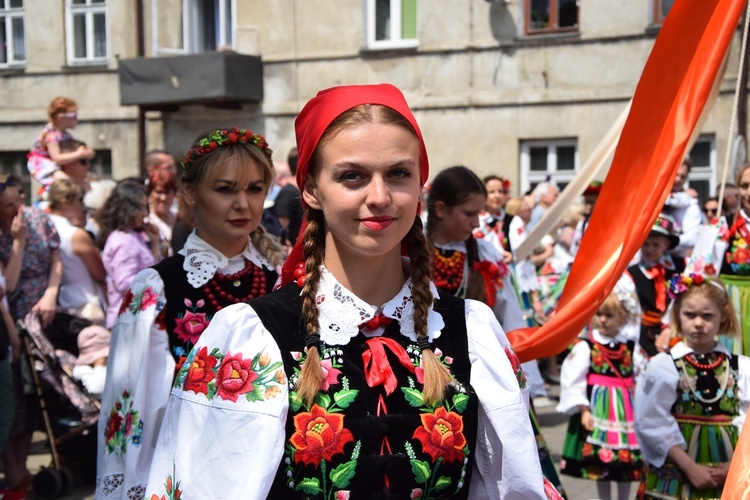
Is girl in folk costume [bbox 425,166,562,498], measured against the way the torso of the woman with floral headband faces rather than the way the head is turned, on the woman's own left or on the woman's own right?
on the woman's own left

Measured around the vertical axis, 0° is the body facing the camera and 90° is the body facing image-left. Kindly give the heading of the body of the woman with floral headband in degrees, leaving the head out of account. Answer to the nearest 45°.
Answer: approximately 315°

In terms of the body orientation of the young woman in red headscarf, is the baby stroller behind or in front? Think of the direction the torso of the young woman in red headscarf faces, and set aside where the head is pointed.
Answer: behind

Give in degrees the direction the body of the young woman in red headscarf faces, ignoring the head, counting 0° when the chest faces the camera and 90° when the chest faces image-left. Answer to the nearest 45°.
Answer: approximately 0°

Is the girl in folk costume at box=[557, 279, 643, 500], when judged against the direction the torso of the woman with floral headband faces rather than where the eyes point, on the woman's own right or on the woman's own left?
on the woman's own left

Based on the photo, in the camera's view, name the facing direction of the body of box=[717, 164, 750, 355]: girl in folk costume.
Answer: toward the camera

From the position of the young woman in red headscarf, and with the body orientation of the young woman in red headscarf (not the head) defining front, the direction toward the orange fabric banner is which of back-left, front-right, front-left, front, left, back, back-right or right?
back-left

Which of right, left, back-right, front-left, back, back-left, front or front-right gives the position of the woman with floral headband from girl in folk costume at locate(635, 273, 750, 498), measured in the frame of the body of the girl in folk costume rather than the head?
front-right

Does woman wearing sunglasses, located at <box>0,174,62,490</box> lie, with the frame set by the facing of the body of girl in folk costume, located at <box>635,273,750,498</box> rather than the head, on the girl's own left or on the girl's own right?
on the girl's own right

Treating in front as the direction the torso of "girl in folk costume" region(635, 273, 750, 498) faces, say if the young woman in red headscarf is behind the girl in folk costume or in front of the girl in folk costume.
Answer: in front

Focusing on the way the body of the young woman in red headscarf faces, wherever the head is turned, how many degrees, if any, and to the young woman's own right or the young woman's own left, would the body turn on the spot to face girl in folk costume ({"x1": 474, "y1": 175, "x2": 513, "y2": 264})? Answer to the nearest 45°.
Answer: approximately 180°

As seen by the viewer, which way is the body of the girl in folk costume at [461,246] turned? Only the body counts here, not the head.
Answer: toward the camera
